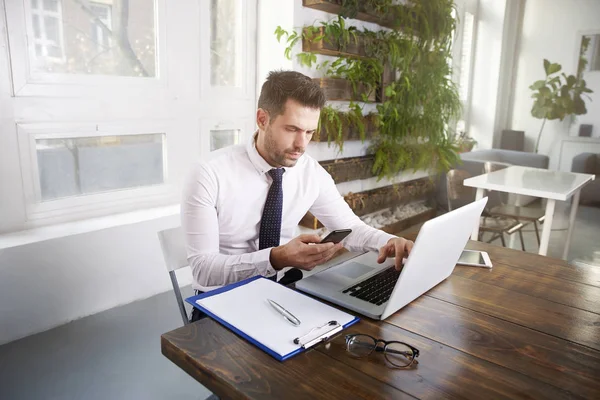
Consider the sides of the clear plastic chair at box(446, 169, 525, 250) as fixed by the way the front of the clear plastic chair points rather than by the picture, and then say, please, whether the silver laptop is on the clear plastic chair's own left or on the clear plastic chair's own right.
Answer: on the clear plastic chair's own right

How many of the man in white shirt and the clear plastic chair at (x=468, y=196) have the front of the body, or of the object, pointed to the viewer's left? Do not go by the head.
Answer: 0

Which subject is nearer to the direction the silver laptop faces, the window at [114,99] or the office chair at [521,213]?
the window

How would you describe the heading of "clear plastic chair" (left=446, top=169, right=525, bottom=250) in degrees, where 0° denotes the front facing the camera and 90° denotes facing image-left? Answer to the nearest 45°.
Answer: approximately 315°

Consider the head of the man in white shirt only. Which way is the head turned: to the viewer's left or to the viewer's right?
to the viewer's right

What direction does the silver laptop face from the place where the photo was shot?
facing away from the viewer and to the left of the viewer

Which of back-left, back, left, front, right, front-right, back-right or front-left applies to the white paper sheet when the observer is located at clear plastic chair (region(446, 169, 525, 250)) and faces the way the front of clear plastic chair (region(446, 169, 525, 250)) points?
front-right

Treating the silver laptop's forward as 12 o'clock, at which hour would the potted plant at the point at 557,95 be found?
The potted plant is roughly at 2 o'clock from the silver laptop.

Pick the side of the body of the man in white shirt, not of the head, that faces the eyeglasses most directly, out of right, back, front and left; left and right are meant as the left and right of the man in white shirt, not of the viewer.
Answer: front

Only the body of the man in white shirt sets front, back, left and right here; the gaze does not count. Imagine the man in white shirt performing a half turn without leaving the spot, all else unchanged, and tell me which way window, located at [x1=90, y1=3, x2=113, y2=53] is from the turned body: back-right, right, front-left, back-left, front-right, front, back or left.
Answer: front
